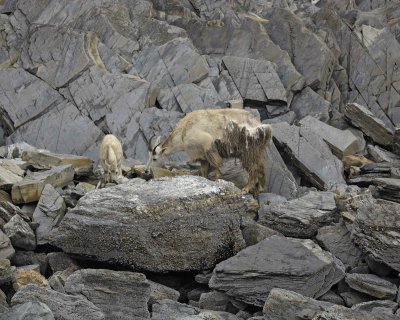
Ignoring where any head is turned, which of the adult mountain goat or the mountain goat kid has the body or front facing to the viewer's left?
the adult mountain goat

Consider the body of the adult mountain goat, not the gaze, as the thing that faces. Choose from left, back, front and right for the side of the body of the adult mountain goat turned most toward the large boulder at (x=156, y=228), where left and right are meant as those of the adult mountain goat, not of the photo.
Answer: left

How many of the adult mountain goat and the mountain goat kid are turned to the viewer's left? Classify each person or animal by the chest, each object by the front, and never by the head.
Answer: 1

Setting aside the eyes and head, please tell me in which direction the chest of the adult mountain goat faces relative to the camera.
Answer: to the viewer's left

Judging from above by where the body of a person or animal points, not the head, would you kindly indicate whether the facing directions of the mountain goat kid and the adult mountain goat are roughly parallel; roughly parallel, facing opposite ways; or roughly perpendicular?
roughly perpendicular

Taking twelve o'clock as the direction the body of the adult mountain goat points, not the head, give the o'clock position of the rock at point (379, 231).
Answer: The rock is roughly at 8 o'clock from the adult mountain goat.

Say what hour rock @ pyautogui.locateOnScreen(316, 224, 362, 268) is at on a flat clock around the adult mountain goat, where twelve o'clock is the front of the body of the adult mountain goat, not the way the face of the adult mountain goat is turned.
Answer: The rock is roughly at 8 o'clock from the adult mountain goat.

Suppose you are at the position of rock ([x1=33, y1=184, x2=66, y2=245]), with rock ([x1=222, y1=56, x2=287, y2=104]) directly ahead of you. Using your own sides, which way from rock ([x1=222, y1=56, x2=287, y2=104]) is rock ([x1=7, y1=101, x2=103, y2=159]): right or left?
left

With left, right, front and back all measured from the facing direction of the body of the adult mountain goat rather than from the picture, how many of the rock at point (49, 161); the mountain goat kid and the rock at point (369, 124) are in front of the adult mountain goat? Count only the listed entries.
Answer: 2
